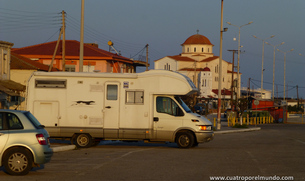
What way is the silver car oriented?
to the viewer's left

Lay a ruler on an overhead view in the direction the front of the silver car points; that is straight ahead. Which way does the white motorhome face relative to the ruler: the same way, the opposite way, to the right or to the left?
the opposite way

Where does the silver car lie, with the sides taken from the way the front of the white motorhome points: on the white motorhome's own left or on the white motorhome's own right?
on the white motorhome's own right

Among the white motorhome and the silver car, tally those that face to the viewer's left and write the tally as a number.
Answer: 1

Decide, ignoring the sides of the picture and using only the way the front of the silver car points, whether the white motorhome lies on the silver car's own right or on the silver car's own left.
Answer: on the silver car's own right

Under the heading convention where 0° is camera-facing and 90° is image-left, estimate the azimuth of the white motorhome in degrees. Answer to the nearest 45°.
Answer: approximately 270°
